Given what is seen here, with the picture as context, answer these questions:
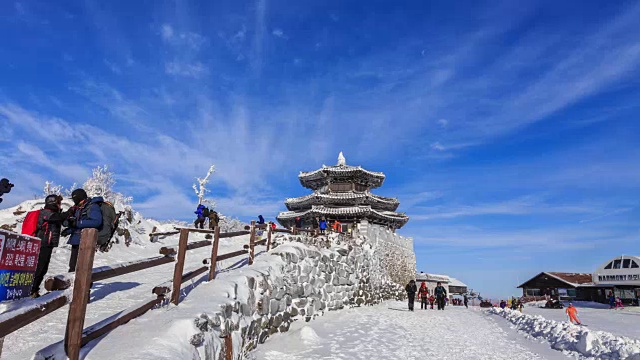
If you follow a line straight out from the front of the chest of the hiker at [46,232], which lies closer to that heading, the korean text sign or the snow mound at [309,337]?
the snow mound

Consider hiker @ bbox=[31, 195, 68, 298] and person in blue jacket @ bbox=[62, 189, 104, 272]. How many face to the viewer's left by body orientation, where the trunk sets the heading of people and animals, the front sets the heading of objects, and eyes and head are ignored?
1

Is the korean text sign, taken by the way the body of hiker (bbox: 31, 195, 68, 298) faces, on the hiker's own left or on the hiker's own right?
on the hiker's own right

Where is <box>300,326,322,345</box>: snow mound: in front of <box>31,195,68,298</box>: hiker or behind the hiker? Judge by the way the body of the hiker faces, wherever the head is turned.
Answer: in front

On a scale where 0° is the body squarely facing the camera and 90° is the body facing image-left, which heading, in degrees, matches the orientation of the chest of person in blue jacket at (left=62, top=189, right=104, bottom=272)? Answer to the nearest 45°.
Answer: approximately 90°

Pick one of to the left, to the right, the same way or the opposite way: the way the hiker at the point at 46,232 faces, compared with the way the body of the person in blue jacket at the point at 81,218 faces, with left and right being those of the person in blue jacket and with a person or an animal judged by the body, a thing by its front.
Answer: the opposite way

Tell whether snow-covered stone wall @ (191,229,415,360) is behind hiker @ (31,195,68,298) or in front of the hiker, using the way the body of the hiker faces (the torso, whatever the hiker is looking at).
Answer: in front

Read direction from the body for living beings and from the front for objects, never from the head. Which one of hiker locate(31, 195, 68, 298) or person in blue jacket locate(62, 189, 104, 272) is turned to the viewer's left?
the person in blue jacket

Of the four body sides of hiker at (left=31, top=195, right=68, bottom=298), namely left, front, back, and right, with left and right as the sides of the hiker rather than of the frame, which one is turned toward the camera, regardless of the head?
right

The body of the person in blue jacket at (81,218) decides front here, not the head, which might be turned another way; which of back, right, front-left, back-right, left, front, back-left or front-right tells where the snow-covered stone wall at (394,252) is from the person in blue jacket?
back-right
